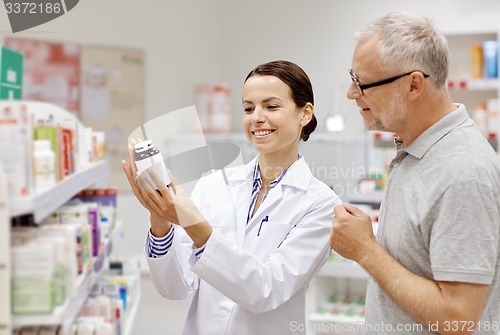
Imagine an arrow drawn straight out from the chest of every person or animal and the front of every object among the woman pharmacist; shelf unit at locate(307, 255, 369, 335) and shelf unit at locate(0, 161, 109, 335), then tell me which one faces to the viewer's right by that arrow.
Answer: shelf unit at locate(0, 161, 109, 335)

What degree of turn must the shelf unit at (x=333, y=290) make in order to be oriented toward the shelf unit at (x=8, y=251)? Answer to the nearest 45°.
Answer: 0° — it already faces it

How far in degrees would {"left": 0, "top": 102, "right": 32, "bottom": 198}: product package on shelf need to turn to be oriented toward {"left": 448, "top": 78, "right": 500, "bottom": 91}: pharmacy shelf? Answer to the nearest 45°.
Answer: approximately 90° to its left

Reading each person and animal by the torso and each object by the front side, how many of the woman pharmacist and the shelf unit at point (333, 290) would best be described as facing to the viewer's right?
0

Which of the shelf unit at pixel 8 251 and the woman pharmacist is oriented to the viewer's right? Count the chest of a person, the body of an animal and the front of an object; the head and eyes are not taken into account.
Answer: the shelf unit

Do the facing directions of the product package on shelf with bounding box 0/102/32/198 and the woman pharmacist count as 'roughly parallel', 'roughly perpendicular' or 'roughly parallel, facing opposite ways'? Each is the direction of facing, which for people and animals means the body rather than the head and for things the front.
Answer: roughly perpendicular

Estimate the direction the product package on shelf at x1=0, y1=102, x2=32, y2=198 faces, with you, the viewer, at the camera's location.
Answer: facing the viewer and to the right of the viewer

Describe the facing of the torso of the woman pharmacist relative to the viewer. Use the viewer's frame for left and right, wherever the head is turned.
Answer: facing the viewer and to the left of the viewer

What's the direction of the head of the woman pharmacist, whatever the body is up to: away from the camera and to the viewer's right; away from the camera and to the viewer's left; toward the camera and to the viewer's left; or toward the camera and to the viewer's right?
toward the camera and to the viewer's left

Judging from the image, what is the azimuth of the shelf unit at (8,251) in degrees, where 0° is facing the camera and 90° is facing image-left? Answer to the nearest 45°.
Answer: approximately 270°

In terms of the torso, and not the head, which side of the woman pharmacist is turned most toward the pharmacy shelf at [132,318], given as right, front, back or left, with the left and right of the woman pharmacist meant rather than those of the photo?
right

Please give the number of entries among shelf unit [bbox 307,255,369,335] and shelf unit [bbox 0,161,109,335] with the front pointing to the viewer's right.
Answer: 1
